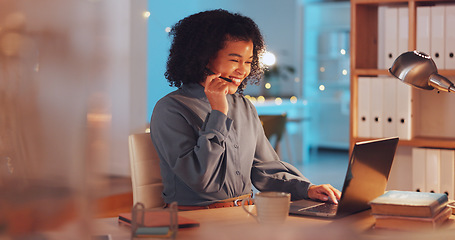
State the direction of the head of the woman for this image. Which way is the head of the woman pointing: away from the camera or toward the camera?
toward the camera

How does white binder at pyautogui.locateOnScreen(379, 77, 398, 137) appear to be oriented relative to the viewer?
toward the camera

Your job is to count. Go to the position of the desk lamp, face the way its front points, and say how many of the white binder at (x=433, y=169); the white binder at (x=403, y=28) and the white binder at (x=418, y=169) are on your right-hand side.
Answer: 3

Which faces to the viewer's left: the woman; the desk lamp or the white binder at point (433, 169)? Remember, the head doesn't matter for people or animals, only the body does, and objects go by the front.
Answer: the desk lamp

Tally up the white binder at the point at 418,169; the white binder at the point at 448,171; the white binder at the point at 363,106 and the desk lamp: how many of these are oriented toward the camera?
3

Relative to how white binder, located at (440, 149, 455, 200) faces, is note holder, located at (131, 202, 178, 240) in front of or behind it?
in front

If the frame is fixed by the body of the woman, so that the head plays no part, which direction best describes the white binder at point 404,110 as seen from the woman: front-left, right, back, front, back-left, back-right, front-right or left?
left

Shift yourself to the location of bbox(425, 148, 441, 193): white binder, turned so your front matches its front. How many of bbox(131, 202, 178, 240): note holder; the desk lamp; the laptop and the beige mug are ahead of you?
4

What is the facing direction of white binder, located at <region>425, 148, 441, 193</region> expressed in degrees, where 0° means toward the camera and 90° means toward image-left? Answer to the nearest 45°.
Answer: approximately 0°

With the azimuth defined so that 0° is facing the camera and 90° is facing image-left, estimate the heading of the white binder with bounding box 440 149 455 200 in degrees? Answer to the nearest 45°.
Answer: approximately 0°

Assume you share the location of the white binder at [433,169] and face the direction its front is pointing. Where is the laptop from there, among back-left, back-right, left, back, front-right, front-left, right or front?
front

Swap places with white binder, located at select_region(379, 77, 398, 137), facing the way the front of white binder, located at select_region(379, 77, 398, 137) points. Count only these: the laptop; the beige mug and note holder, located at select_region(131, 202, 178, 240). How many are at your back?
0

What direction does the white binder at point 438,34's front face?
toward the camera

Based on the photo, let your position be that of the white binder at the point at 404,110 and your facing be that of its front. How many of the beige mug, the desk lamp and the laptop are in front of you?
3
